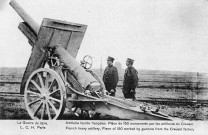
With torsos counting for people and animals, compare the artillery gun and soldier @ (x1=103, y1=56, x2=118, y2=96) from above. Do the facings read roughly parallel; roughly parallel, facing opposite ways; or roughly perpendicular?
roughly perpendicular

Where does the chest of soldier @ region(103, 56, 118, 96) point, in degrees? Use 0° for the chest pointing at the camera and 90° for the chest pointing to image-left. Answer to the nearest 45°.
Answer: approximately 45°

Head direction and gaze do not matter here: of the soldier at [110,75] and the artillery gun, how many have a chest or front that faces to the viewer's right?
0

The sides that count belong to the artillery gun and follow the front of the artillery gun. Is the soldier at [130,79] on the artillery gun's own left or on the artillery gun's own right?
on the artillery gun's own right

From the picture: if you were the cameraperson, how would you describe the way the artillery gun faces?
facing away from the viewer and to the left of the viewer

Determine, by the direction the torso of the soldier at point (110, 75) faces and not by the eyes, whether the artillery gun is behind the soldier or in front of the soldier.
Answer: in front

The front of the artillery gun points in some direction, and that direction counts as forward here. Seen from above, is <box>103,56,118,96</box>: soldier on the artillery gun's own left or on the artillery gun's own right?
on the artillery gun's own right

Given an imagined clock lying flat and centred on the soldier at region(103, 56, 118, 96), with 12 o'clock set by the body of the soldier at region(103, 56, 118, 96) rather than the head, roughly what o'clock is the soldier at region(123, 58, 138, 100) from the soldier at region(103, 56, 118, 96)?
the soldier at region(123, 58, 138, 100) is roughly at 9 o'clock from the soldier at region(103, 56, 118, 96).
